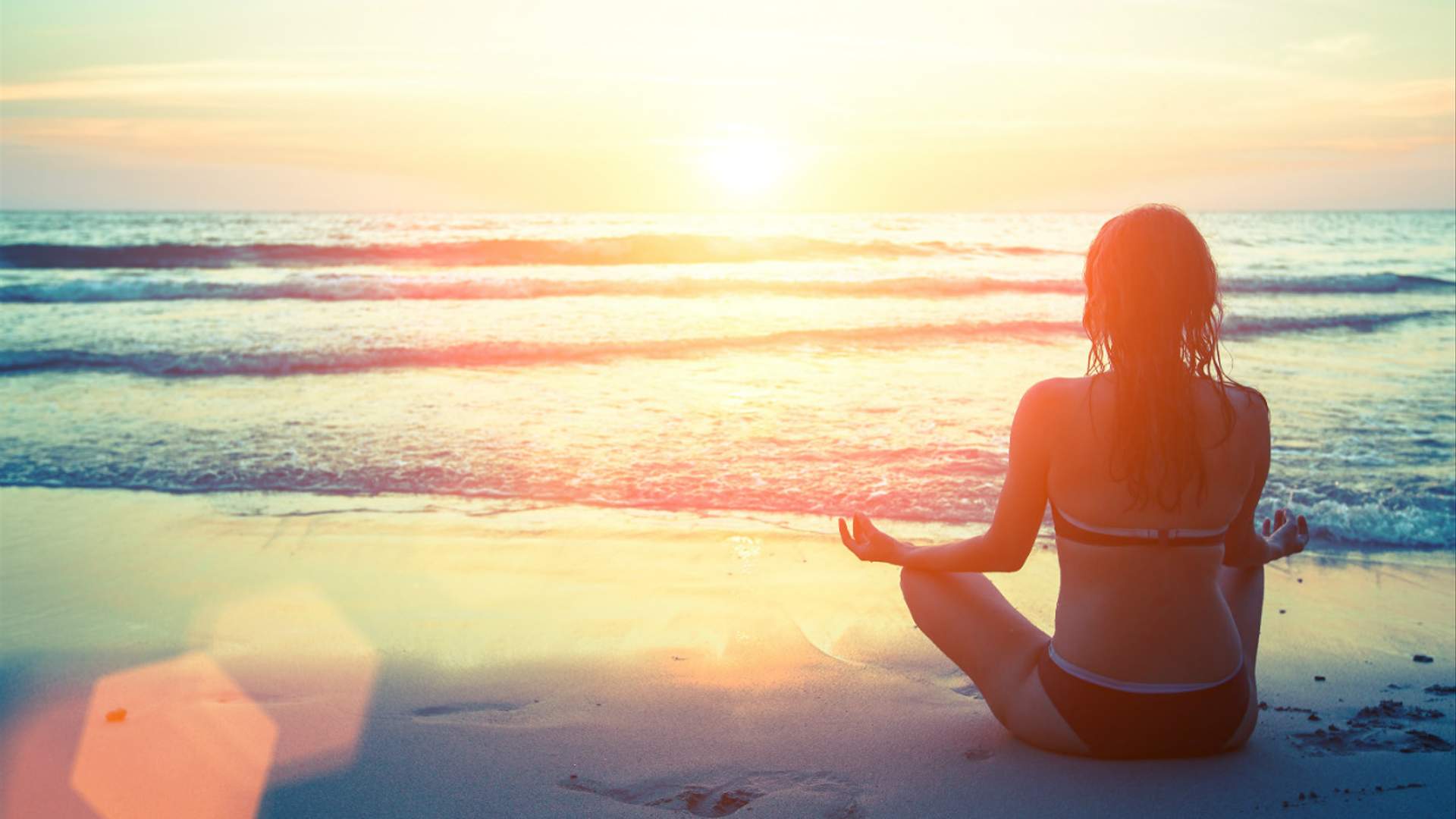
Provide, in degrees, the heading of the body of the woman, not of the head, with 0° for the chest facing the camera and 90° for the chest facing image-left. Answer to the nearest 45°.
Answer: approximately 135°
